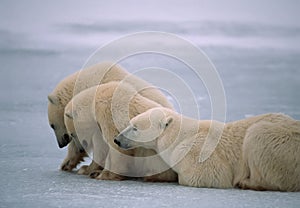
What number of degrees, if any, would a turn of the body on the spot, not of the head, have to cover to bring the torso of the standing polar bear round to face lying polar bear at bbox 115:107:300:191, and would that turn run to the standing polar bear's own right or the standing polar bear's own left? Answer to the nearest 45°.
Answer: approximately 135° to the standing polar bear's own left

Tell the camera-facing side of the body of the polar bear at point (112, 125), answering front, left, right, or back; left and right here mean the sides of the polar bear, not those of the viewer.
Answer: left

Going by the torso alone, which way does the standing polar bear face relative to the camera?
to the viewer's left

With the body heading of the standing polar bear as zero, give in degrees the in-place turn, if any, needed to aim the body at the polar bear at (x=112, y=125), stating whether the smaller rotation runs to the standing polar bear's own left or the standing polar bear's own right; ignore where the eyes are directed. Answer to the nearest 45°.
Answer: approximately 135° to the standing polar bear's own left

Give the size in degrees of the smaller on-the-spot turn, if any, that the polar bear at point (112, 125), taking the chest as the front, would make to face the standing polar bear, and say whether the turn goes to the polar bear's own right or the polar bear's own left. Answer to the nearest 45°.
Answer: approximately 45° to the polar bear's own right

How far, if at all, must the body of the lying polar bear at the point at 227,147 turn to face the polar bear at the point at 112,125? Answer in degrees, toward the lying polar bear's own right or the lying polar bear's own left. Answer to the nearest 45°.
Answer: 0° — it already faces it

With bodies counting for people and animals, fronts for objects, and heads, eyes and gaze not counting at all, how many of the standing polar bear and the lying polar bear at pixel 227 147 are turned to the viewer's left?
2

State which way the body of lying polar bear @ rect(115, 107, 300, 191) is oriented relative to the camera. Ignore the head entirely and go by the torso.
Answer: to the viewer's left
